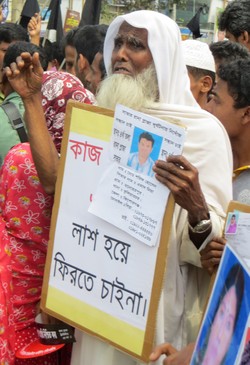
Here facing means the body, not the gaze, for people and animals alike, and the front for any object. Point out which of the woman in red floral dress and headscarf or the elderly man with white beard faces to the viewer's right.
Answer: the woman in red floral dress and headscarf

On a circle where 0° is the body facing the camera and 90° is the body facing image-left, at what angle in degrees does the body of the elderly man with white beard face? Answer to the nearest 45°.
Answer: approximately 45°

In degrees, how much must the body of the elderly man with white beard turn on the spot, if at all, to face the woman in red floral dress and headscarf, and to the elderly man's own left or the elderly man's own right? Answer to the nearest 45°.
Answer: approximately 45° to the elderly man's own right

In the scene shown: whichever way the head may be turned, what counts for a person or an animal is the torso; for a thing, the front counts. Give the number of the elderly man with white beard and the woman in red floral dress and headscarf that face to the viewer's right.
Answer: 1

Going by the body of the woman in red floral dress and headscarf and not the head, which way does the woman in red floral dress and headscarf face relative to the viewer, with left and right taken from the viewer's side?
facing to the right of the viewer
